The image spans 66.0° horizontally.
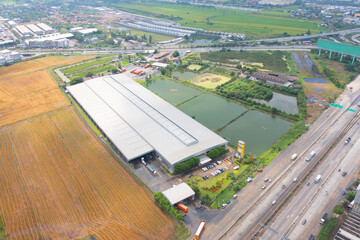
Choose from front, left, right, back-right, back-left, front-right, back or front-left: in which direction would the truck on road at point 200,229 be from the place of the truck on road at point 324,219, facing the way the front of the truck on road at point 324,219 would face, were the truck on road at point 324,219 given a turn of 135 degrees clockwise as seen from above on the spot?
back-left

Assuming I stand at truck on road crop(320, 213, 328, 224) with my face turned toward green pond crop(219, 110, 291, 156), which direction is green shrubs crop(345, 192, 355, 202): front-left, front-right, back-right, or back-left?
front-right

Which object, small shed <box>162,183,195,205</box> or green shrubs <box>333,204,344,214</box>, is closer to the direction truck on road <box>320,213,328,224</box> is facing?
the small shed

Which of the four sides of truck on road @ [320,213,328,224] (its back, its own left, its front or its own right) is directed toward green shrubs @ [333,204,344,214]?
back

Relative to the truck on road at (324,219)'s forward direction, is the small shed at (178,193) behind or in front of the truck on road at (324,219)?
in front

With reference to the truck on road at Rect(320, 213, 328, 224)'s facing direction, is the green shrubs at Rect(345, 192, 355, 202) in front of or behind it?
behind

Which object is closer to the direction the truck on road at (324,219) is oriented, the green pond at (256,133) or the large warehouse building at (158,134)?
the large warehouse building

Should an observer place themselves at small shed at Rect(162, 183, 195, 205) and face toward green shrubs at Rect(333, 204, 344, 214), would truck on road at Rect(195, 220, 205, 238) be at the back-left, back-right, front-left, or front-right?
front-right

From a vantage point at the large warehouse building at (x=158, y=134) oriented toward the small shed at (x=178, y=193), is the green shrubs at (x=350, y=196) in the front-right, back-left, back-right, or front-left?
front-left

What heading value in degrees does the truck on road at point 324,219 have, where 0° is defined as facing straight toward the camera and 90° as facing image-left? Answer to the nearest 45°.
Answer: approximately 45°

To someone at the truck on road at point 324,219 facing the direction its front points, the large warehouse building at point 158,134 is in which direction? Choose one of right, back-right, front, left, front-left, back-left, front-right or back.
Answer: front-right

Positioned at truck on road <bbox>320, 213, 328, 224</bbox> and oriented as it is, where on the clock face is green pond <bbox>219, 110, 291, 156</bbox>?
The green pond is roughly at 3 o'clock from the truck on road.
